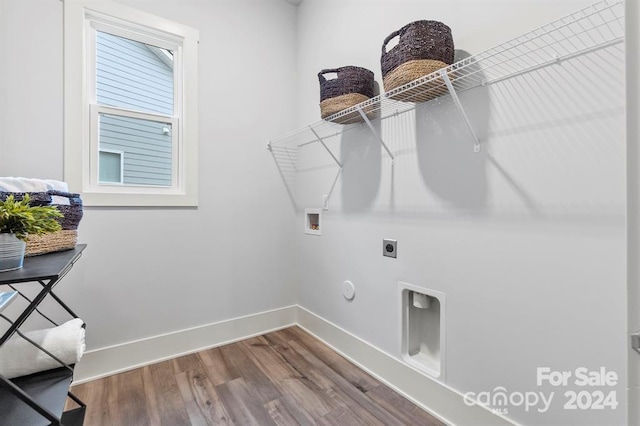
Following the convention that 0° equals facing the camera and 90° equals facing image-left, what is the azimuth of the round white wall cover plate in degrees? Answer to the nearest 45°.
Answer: approximately 45°

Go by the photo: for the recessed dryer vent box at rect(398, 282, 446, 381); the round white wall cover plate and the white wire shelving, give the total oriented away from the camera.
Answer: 0

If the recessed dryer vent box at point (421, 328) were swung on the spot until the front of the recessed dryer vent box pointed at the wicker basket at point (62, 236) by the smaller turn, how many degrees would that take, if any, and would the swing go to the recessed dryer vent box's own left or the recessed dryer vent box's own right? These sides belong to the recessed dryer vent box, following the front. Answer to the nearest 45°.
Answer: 0° — it already faces it

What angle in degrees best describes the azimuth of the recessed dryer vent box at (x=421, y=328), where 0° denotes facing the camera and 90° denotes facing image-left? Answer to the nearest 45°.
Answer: approximately 45°

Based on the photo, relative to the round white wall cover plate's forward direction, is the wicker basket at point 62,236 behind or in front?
in front

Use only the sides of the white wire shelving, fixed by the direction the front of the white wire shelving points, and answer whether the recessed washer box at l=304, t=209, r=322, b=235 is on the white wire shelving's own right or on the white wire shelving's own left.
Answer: on the white wire shelving's own right

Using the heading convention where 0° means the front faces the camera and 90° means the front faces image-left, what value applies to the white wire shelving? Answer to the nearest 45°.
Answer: approximately 45°

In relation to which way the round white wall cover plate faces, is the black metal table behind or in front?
in front

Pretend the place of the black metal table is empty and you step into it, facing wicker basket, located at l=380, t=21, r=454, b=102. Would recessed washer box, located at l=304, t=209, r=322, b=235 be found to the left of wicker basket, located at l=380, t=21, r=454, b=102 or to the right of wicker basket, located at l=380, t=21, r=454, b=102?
left

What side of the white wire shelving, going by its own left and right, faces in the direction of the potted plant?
front

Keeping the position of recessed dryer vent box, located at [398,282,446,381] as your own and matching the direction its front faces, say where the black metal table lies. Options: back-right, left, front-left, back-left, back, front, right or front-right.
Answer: front

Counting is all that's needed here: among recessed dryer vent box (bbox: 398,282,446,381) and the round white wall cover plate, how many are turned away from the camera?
0

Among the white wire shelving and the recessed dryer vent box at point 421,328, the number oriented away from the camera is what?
0
